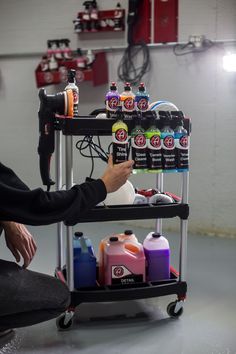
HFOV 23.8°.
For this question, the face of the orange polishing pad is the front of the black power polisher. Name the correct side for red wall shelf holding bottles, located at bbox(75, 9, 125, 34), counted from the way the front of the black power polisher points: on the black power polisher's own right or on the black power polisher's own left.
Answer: on the black power polisher's own left

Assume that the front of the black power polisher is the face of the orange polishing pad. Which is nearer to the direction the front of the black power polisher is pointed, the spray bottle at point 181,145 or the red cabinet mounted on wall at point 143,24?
the spray bottle

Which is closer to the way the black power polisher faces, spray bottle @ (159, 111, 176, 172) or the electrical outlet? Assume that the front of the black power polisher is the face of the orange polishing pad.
the spray bottle

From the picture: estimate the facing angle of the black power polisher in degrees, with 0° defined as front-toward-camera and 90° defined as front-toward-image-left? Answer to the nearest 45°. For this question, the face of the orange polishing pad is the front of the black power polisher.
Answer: approximately 270°
